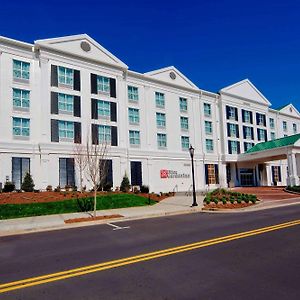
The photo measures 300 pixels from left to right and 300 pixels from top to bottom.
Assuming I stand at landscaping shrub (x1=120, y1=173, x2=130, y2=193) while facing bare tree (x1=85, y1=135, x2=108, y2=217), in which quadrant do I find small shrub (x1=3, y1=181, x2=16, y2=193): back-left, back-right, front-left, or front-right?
front-right

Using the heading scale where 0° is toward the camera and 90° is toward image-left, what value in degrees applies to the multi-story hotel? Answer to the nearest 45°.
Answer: approximately 315°

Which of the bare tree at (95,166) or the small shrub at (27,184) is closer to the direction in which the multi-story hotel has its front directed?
the bare tree

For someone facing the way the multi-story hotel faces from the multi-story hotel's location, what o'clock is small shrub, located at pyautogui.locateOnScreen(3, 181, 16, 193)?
The small shrub is roughly at 3 o'clock from the multi-story hotel.

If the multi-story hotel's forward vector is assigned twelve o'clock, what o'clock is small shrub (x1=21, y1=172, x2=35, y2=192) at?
The small shrub is roughly at 3 o'clock from the multi-story hotel.

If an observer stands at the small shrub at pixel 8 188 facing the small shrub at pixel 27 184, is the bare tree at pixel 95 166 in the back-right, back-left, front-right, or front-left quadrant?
front-right

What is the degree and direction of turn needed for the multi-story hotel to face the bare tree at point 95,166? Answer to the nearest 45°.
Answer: approximately 45° to its right

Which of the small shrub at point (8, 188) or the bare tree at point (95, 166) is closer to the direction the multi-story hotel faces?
the bare tree
